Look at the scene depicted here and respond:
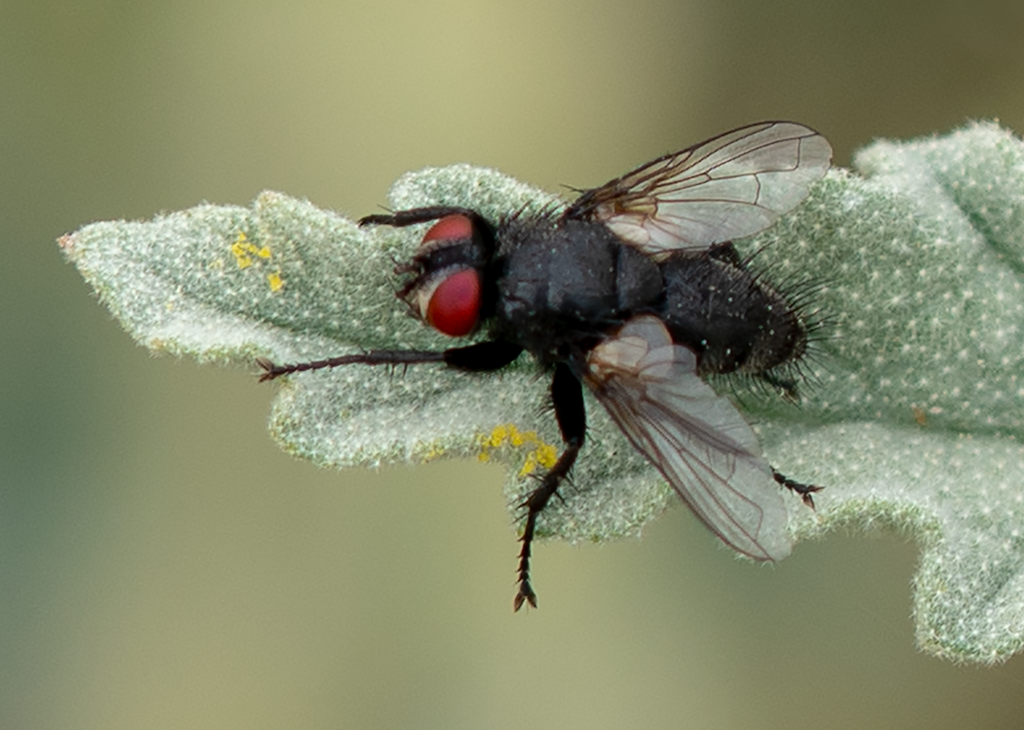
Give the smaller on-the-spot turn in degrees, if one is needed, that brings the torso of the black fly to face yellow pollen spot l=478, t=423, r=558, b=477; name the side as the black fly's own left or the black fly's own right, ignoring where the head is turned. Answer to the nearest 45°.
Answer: approximately 45° to the black fly's own left

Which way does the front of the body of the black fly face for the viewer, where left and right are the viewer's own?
facing to the left of the viewer
